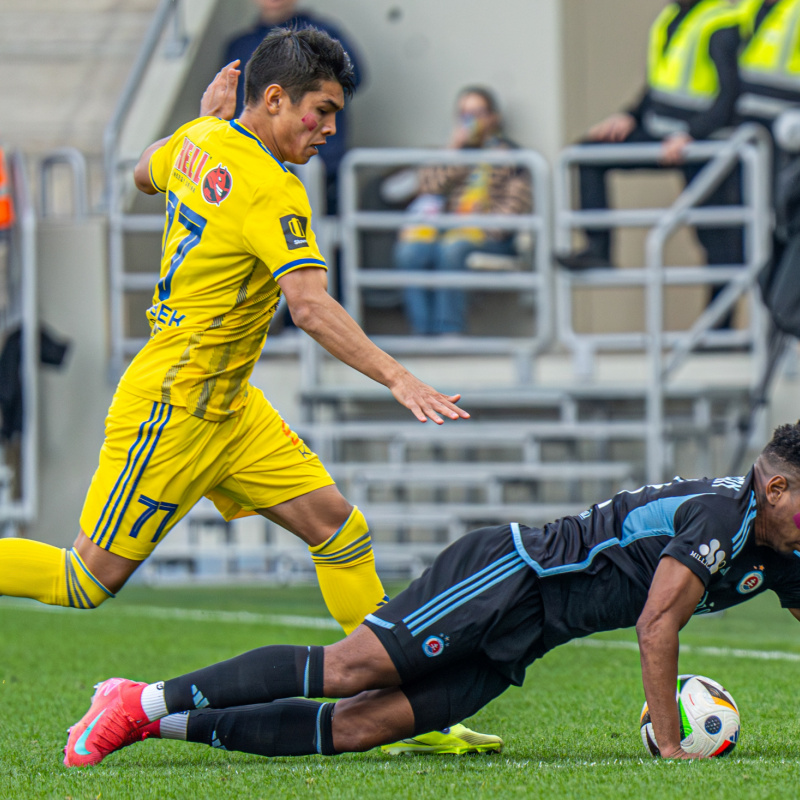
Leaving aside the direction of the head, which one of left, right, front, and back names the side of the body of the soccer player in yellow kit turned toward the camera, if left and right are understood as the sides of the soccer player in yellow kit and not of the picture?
right

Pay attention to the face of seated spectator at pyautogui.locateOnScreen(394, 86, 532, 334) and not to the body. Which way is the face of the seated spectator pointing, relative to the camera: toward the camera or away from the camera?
toward the camera

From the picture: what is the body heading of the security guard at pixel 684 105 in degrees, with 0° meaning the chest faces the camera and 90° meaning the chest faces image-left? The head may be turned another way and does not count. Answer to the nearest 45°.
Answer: approximately 45°

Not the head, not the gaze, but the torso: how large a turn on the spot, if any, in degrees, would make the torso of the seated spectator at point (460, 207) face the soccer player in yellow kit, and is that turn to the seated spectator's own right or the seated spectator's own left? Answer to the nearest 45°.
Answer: approximately 45° to the seated spectator's own left

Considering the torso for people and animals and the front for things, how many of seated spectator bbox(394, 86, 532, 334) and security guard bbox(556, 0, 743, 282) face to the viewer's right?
0

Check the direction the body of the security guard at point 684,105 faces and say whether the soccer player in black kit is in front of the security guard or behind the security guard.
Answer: in front

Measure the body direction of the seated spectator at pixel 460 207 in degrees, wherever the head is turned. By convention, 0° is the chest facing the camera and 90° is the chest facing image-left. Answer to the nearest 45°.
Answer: approximately 45°

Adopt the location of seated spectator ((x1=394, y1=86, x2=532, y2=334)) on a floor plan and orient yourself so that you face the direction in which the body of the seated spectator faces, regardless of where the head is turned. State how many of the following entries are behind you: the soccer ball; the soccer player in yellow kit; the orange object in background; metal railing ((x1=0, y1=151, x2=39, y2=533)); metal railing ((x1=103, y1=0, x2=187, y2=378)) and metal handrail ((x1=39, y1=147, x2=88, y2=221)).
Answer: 0

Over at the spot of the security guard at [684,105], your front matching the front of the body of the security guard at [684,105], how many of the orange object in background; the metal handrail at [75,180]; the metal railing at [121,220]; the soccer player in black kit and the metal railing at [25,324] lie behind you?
0

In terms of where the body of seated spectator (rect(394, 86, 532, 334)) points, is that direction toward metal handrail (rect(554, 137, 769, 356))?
no

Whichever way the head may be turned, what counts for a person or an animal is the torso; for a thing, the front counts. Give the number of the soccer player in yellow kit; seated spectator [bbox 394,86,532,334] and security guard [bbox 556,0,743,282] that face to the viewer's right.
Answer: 1

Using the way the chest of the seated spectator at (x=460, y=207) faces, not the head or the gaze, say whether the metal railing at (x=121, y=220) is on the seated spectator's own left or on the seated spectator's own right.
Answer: on the seated spectator's own right

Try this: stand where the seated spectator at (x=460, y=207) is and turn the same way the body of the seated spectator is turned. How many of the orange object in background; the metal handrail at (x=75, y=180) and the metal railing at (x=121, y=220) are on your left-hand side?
0

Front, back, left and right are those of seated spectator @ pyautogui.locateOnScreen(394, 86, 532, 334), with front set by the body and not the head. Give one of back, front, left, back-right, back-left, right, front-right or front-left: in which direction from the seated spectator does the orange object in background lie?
front-right

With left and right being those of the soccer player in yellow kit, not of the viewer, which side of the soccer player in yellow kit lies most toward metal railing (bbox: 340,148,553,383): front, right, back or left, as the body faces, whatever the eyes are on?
left

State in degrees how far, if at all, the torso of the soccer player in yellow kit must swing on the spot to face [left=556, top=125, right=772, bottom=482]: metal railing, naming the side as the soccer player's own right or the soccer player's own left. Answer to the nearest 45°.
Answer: approximately 45° to the soccer player's own left

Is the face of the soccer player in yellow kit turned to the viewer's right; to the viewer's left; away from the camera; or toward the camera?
to the viewer's right

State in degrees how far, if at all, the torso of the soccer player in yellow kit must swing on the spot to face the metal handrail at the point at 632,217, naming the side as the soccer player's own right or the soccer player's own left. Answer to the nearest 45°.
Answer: approximately 45° to the soccer player's own left
